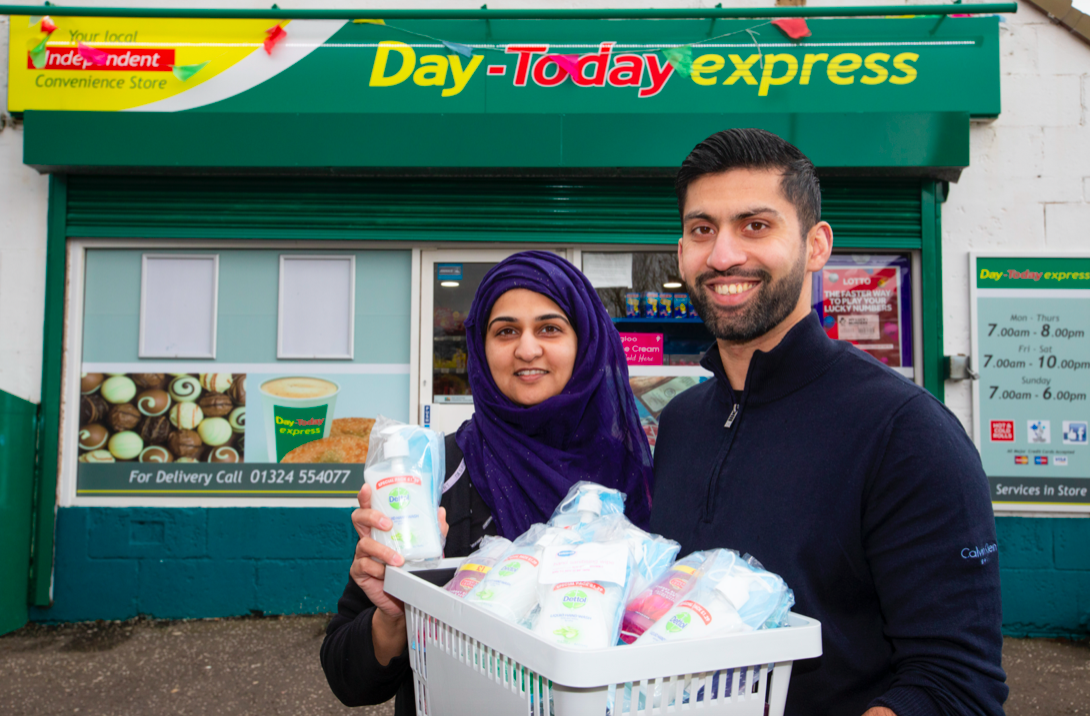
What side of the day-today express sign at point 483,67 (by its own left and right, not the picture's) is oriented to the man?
front

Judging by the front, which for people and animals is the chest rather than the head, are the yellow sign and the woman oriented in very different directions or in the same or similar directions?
same or similar directions

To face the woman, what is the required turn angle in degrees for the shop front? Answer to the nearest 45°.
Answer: approximately 45° to its left

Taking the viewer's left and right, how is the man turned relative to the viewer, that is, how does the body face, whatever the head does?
facing the viewer and to the left of the viewer

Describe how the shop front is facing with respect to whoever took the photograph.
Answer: facing the viewer

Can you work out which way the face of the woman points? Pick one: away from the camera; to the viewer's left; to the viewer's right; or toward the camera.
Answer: toward the camera

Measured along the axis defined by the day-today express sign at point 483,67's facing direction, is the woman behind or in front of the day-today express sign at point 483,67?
in front

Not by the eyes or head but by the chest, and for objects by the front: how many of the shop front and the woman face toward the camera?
2

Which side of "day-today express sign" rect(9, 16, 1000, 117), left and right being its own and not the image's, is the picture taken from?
front

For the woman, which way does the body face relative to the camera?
toward the camera

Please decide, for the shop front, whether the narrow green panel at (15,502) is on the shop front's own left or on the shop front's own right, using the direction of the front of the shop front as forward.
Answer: on the shop front's own right
